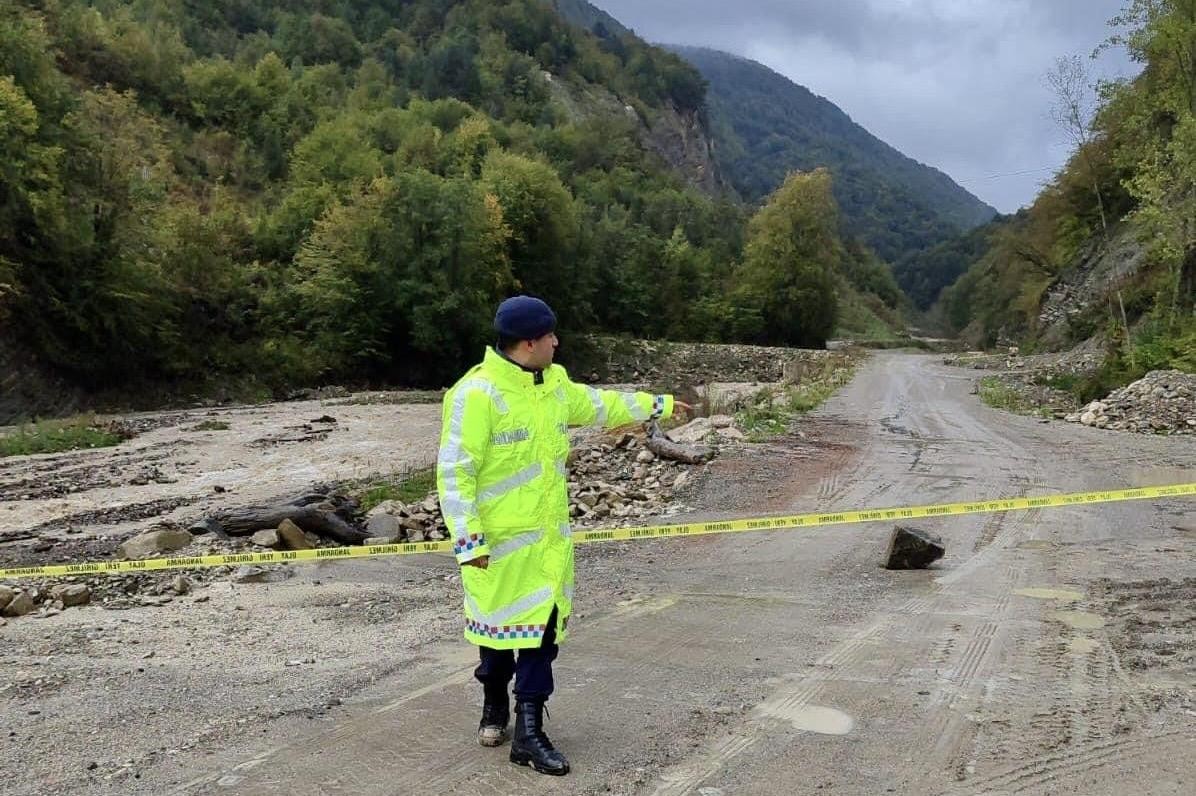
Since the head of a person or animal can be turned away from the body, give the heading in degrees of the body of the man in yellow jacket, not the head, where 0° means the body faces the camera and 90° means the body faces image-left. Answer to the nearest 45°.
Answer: approximately 315°

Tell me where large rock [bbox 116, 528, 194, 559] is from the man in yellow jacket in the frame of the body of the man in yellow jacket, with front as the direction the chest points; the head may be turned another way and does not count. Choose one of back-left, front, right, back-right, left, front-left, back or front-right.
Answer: back

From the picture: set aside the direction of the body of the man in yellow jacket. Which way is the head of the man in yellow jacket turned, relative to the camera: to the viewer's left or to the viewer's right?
to the viewer's right

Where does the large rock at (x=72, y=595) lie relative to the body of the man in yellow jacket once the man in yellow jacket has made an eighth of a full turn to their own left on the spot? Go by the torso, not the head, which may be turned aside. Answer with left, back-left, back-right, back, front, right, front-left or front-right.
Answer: back-left

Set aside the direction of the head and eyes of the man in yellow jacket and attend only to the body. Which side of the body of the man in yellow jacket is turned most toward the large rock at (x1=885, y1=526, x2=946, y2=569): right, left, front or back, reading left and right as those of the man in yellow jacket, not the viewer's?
left

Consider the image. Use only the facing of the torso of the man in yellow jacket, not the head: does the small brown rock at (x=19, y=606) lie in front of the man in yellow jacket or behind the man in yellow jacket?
behind

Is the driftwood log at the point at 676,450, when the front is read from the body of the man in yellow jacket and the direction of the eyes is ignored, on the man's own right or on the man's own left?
on the man's own left

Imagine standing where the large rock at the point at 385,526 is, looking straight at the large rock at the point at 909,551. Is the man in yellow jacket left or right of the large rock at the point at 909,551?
right

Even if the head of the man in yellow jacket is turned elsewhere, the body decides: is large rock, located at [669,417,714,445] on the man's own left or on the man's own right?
on the man's own left

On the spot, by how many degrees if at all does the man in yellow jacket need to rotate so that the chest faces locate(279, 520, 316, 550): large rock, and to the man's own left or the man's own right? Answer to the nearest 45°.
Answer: approximately 180°
